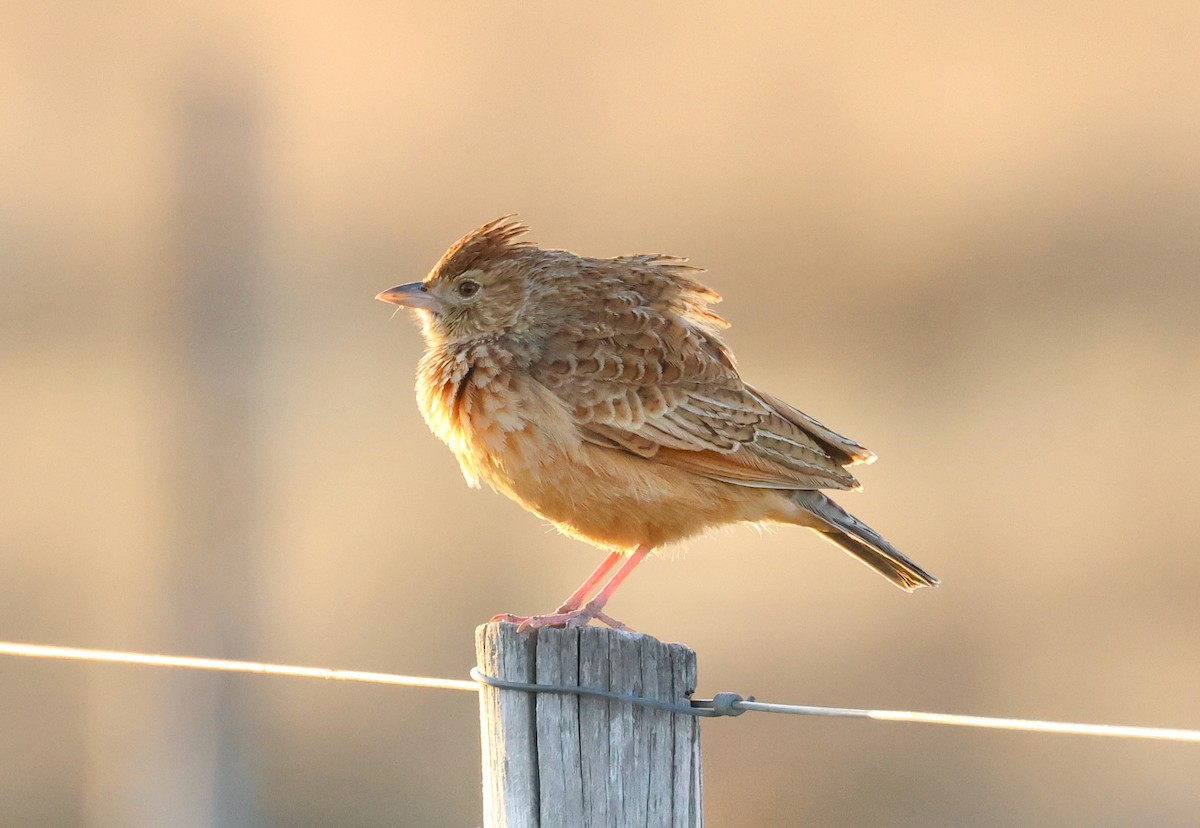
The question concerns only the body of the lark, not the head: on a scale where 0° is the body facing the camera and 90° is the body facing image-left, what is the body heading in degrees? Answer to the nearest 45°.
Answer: approximately 90°

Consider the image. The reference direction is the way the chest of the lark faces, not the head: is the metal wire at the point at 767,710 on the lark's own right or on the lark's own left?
on the lark's own left
